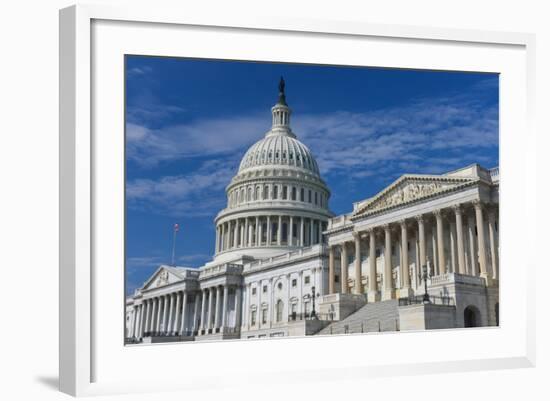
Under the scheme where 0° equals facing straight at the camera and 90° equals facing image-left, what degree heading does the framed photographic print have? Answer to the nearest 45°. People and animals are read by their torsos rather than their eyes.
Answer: approximately 315°
